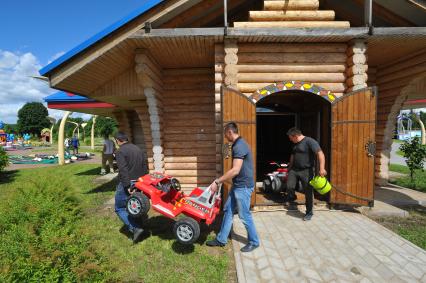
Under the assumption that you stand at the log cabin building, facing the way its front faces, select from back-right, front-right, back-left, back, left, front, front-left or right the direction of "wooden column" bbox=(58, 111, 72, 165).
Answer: back-right

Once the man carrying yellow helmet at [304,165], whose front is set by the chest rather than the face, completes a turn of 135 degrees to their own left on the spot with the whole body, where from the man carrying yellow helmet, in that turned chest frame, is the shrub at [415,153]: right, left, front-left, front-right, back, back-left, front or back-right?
front-left

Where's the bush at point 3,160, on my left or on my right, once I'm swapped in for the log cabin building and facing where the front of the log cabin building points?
on my right

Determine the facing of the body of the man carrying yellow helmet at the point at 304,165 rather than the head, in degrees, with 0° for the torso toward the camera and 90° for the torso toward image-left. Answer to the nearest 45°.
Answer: approximately 45°

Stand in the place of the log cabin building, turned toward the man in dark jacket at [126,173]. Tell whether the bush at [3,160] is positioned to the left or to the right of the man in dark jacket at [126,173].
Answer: right

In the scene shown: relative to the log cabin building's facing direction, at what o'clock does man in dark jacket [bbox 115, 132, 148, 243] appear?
The man in dark jacket is roughly at 2 o'clock from the log cabin building.

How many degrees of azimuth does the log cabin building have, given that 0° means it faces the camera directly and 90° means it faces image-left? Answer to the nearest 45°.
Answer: approximately 0°
